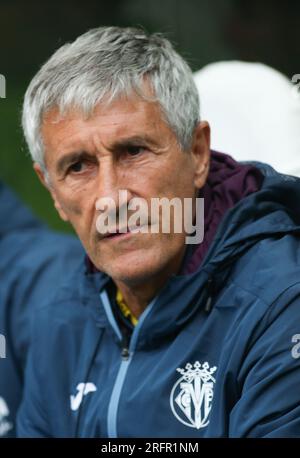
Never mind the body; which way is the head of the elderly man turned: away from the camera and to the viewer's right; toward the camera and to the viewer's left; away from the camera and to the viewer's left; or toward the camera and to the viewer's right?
toward the camera and to the viewer's left

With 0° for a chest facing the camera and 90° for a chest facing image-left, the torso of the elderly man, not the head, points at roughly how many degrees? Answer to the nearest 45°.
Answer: approximately 45°

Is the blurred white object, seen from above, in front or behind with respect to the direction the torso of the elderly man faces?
behind
